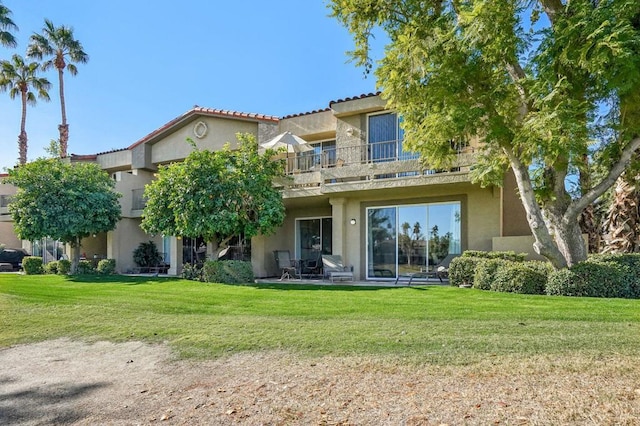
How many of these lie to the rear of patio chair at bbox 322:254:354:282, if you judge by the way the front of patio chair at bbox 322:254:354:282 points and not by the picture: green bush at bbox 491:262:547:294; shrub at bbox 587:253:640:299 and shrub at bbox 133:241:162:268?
1

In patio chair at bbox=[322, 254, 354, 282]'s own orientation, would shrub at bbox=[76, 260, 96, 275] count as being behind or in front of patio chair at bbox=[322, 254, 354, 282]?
behind

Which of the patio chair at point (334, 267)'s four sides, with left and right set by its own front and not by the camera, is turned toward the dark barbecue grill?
back

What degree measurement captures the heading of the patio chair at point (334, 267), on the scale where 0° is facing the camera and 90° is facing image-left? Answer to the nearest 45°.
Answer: approximately 315°

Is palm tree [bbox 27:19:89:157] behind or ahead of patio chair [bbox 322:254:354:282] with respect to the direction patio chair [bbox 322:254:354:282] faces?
behind

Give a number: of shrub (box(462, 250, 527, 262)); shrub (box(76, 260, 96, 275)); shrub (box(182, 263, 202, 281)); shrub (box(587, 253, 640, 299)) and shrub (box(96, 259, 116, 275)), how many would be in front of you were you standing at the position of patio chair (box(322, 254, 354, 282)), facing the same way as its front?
2

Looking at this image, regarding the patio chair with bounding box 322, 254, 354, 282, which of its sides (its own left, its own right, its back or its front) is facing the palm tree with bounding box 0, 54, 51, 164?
back

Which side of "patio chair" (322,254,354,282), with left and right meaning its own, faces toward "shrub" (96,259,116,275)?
back

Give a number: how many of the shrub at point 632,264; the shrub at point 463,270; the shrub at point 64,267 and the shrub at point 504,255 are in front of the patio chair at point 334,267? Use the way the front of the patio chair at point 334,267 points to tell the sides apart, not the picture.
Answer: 3
